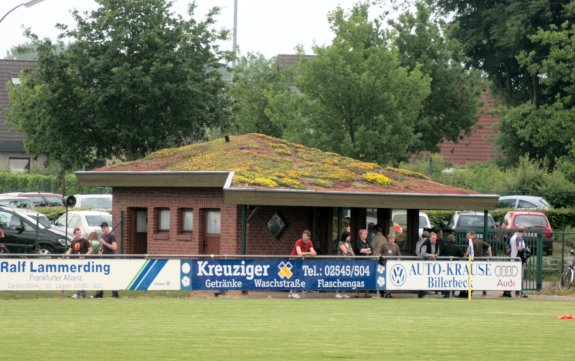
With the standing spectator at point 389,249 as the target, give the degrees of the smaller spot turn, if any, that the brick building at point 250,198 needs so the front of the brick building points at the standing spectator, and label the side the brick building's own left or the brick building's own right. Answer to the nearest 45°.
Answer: approximately 45° to the brick building's own left

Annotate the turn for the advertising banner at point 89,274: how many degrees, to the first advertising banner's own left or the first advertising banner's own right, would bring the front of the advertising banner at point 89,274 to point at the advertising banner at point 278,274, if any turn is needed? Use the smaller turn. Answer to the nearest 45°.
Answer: approximately 90° to the first advertising banner's own left

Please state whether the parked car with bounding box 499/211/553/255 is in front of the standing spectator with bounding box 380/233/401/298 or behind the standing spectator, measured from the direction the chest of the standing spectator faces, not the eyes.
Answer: behind

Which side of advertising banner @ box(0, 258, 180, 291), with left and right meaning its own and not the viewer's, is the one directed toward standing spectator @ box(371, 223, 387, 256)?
left
